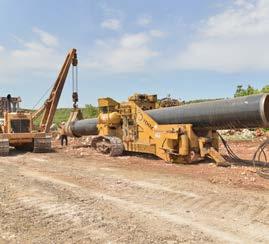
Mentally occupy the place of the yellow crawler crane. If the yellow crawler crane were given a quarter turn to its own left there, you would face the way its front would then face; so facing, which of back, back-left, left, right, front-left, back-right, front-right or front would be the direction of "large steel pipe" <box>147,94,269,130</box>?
front-right

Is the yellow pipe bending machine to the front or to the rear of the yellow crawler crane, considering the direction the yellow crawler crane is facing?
to the front
